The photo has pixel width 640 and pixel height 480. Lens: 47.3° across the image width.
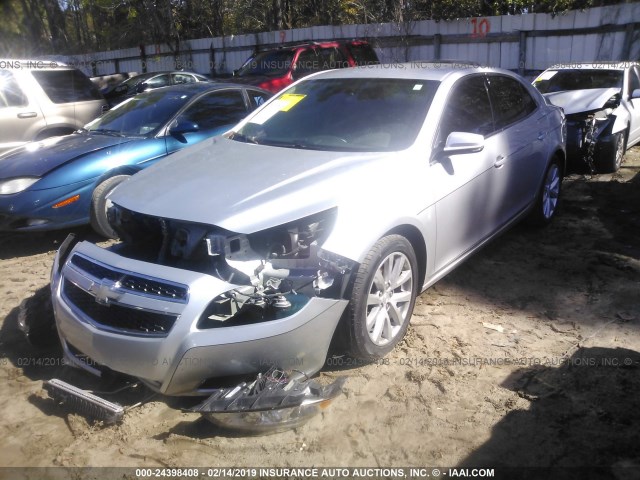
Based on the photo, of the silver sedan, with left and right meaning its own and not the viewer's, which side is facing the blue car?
right

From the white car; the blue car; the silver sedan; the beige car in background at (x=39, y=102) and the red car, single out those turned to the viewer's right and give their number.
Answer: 0

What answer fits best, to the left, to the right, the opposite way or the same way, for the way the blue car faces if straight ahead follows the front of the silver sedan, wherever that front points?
the same way

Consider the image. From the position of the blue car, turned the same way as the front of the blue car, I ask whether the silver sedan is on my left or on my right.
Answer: on my left

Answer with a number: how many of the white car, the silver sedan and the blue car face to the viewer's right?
0

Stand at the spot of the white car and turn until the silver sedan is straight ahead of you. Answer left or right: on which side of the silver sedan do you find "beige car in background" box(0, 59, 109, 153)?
right

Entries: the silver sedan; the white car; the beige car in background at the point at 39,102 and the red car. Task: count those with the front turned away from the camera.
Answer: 0

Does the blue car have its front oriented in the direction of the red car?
no

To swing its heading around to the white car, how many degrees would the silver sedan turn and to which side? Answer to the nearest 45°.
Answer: approximately 180°

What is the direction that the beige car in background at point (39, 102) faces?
to the viewer's left

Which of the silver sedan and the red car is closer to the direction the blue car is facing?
the silver sedan

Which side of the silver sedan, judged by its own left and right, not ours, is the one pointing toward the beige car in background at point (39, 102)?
right

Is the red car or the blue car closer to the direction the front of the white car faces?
the blue car

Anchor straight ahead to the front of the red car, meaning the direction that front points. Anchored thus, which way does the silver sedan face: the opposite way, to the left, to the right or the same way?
the same way

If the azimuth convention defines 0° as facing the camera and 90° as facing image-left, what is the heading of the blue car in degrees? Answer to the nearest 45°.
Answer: approximately 45°

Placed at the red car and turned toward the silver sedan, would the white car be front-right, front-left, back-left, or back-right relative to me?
front-left

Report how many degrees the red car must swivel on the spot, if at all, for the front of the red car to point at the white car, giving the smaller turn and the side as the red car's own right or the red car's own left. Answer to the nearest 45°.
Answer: approximately 90° to the red car's own left
